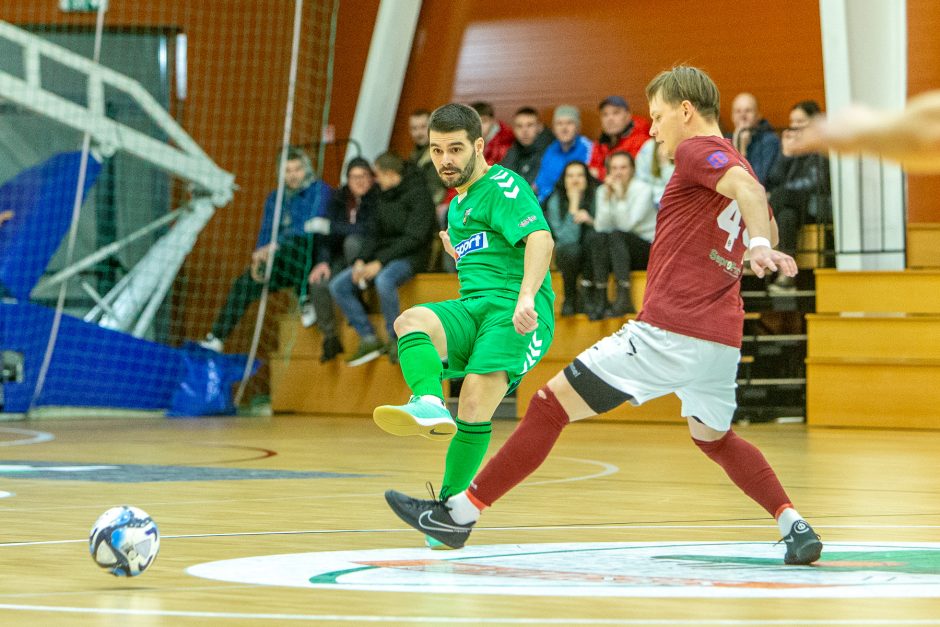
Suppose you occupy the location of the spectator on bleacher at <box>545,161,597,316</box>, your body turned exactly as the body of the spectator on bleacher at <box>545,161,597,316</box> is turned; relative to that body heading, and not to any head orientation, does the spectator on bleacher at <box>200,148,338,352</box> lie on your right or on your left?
on your right

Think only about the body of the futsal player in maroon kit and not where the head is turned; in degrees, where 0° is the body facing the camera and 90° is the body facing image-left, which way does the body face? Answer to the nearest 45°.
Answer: approximately 90°

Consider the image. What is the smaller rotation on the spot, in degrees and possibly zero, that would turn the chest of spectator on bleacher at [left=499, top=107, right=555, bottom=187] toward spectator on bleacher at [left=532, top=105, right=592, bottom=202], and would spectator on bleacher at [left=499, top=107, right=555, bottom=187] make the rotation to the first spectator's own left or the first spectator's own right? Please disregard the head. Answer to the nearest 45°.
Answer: approximately 45° to the first spectator's own left

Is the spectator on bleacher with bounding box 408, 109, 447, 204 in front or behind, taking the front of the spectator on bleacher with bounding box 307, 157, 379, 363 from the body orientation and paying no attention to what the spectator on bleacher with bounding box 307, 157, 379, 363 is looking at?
behind

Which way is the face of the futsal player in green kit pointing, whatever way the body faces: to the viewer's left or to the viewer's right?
to the viewer's left

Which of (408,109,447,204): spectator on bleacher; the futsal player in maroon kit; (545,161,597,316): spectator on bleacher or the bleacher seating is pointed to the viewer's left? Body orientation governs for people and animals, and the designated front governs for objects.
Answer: the futsal player in maroon kit

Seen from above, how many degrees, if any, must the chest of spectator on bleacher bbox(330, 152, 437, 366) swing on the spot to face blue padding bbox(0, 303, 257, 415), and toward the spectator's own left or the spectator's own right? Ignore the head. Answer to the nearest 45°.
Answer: approximately 45° to the spectator's own right

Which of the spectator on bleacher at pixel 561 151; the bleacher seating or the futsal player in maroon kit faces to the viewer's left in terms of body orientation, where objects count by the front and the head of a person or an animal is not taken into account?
the futsal player in maroon kit
